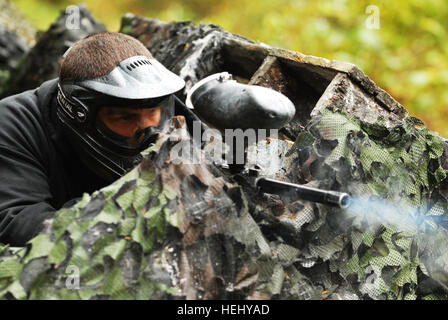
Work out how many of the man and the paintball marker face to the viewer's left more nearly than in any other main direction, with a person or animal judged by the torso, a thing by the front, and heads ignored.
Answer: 0

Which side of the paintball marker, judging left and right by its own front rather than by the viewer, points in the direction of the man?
back

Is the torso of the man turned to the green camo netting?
yes

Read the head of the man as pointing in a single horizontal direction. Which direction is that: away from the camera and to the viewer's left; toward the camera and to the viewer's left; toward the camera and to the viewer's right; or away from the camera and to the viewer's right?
toward the camera and to the viewer's right

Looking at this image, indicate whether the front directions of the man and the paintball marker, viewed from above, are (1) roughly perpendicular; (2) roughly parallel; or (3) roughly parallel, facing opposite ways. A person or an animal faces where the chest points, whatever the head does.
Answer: roughly parallel

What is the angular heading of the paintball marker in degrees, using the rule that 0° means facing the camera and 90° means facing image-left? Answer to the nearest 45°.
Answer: approximately 315°

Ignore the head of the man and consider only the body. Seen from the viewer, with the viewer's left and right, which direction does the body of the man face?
facing the viewer and to the right of the viewer

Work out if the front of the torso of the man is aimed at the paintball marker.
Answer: yes
